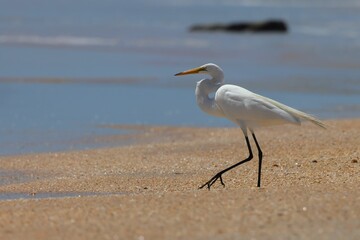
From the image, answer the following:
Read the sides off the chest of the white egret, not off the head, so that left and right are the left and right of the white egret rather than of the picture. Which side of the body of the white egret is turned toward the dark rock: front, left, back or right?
right

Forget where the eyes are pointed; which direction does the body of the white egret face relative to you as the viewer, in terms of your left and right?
facing to the left of the viewer
